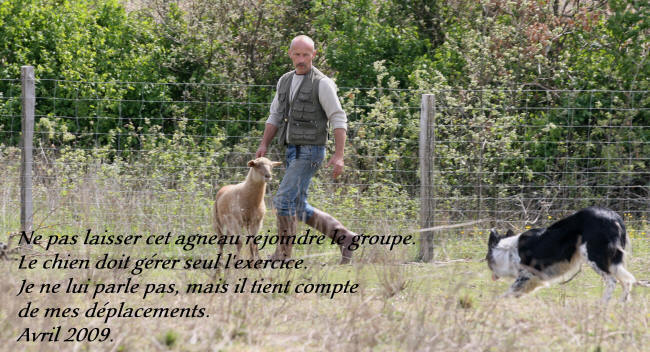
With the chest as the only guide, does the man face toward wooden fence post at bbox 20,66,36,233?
no

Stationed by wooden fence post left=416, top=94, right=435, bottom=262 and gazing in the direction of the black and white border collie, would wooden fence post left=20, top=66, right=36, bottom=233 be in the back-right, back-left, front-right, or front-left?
back-right

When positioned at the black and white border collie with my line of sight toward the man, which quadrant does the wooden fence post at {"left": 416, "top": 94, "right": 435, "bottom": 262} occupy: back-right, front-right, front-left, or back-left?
front-right

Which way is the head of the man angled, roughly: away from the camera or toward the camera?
toward the camera

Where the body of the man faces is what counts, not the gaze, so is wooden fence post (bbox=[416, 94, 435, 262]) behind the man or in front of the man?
behind

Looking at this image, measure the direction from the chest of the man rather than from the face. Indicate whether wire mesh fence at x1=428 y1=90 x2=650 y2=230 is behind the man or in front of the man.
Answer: behind

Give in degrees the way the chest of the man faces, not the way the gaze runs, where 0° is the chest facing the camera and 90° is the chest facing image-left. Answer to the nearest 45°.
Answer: approximately 45°

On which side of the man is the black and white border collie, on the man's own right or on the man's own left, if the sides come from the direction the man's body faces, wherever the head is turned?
on the man's own left
